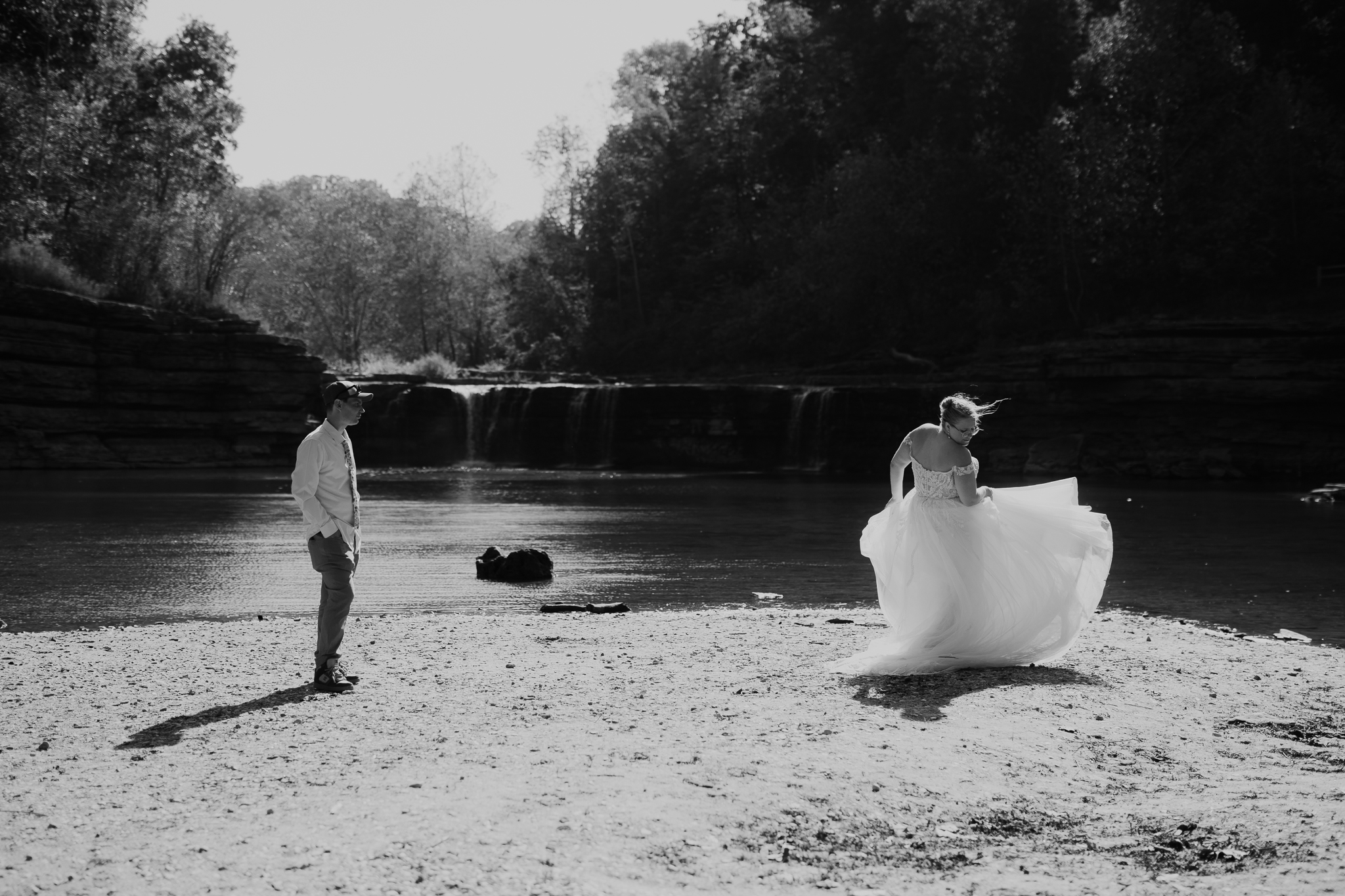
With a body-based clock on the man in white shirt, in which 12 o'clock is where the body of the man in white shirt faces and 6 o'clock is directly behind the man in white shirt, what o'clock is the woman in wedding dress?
The woman in wedding dress is roughly at 12 o'clock from the man in white shirt.

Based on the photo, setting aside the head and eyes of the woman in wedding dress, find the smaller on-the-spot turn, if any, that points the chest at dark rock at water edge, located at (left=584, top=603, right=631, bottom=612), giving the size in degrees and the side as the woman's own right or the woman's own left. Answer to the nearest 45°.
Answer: approximately 45° to the woman's own left

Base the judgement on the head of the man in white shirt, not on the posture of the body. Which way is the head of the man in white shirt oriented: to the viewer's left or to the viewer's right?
to the viewer's right

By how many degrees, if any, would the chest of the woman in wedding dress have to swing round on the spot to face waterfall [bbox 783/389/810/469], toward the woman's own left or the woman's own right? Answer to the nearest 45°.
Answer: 0° — they already face it

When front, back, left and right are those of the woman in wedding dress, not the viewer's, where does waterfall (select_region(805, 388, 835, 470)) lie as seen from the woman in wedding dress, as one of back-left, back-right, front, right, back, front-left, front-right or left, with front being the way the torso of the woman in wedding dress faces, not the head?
front

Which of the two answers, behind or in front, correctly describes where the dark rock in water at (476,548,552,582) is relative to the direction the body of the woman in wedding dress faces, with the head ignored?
in front

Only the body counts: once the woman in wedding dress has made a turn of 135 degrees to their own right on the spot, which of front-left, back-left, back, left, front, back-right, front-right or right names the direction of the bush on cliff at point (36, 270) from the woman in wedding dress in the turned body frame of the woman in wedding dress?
back

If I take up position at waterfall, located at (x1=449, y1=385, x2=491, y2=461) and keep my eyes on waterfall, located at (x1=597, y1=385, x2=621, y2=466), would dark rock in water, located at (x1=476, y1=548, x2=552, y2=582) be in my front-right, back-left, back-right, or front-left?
front-right

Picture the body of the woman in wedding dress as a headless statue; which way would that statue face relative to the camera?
away from the camera

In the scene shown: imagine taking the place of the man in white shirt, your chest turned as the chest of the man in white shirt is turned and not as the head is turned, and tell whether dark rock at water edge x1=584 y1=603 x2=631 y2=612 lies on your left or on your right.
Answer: on your left

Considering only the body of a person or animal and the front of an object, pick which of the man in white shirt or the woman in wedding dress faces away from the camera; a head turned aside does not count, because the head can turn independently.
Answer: the woman in wedding dress

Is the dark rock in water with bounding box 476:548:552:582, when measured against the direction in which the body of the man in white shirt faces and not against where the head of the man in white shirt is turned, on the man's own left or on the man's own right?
on the man's own left

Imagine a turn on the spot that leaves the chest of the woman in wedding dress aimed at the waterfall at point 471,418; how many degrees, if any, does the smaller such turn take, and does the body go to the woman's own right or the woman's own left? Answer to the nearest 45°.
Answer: approximately 45° to the woman's own left

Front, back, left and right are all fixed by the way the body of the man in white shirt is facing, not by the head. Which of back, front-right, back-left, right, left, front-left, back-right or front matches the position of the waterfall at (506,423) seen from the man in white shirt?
left

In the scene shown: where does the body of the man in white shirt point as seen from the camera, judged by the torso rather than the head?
to the viewer's right

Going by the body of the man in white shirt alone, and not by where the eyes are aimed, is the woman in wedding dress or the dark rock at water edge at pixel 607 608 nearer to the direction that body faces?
the woman in wedding dress

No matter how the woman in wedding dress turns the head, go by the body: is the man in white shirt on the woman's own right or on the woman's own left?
on the woman's own left

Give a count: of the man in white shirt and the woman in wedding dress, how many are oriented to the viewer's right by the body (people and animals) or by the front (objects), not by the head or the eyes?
1

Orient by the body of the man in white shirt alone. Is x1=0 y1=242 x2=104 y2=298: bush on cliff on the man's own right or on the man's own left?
on the man's own left
